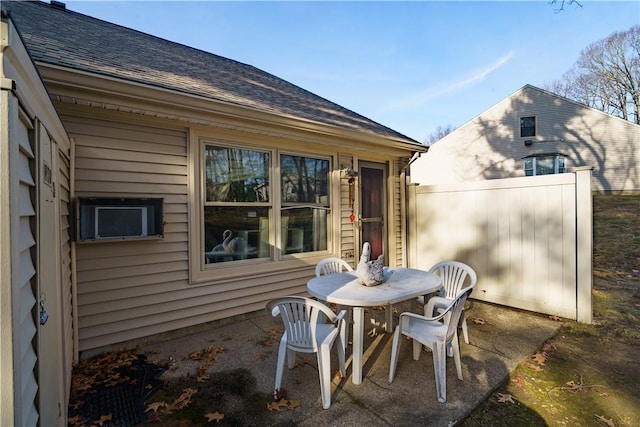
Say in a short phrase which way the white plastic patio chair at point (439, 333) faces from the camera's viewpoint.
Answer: facing away from the viewer and to the left of the viewer

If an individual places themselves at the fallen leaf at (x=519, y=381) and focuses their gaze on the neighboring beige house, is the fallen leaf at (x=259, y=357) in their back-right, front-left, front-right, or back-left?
back-left

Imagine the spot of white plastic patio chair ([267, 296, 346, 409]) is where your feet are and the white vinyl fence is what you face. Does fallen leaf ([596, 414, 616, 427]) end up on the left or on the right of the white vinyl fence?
right

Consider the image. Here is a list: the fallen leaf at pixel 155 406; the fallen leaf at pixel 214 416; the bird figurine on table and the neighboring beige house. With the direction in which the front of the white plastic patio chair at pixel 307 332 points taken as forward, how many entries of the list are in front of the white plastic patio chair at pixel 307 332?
2

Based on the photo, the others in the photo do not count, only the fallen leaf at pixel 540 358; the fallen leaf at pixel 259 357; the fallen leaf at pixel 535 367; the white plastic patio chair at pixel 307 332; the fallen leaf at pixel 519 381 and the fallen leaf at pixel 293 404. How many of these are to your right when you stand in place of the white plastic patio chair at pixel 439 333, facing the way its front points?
3

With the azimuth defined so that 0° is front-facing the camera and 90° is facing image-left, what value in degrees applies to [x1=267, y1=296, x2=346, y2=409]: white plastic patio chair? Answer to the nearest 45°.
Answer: approximately 225°

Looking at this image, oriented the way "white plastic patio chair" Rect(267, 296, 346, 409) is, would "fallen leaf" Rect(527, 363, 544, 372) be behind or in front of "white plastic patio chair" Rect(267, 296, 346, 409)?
in front

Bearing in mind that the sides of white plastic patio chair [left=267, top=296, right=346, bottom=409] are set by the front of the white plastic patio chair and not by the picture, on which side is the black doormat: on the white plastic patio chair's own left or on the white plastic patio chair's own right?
on the white plastic patio chair's own left

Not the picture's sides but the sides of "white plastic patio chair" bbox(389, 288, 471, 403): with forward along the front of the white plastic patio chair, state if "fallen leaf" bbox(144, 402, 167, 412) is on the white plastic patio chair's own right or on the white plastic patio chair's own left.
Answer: on the white plastic patio chair's own left

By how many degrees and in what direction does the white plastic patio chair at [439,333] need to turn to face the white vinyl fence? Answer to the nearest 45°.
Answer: approximately 90° to its right

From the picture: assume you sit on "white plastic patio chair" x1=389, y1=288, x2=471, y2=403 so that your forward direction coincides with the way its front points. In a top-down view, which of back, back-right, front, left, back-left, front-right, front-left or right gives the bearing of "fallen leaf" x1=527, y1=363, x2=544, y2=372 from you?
right
